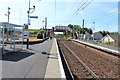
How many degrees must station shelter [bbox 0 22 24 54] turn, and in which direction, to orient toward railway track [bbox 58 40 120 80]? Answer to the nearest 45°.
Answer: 0° — it already faces it
